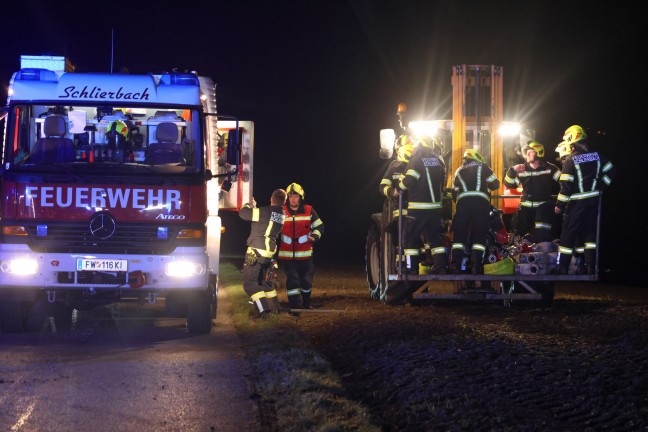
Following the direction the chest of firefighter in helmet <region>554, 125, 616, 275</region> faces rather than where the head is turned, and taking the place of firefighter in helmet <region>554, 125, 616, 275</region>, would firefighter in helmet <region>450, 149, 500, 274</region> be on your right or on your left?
on your left

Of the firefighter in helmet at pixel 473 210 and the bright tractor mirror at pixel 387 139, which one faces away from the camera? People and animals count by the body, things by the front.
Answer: the firefighter in helmet

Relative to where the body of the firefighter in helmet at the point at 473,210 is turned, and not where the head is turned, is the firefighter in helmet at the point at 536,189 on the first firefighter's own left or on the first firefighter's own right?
on the first firefighter's own right

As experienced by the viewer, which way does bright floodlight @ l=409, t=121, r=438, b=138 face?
facing the viewer

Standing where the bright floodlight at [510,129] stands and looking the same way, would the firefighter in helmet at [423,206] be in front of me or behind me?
in front

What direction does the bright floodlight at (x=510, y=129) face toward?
toward the camera

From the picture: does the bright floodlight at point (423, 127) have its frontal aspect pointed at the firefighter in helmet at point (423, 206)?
yes

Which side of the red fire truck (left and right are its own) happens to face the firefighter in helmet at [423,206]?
left

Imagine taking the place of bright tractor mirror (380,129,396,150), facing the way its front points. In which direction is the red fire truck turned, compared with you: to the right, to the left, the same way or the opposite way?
the same way

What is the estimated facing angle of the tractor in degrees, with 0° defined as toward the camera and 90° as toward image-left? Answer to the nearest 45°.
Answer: approximately 180°

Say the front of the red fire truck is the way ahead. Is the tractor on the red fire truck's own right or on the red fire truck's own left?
on the red fire truck's own left

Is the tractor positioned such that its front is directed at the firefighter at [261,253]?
no

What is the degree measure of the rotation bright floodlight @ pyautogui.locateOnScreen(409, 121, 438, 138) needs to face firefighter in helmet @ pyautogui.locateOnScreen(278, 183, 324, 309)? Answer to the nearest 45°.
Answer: approximately 45° to its right

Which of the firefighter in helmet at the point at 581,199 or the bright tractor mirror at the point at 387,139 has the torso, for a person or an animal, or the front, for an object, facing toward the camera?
the bright tractor mirror

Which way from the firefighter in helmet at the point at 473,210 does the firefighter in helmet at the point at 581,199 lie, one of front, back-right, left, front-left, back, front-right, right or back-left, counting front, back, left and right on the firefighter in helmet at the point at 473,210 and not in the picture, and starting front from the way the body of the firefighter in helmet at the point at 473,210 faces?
right

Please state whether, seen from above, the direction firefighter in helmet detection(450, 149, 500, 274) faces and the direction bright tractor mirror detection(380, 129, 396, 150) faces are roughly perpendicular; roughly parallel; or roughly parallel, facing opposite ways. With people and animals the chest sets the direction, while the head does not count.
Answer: roughly parallel, facing opposite ways

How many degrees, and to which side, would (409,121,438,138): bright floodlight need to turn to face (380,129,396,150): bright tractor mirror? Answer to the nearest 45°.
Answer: approximately 45° to its right

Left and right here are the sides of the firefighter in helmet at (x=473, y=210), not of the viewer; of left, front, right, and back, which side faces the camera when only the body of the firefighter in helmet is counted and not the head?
back
